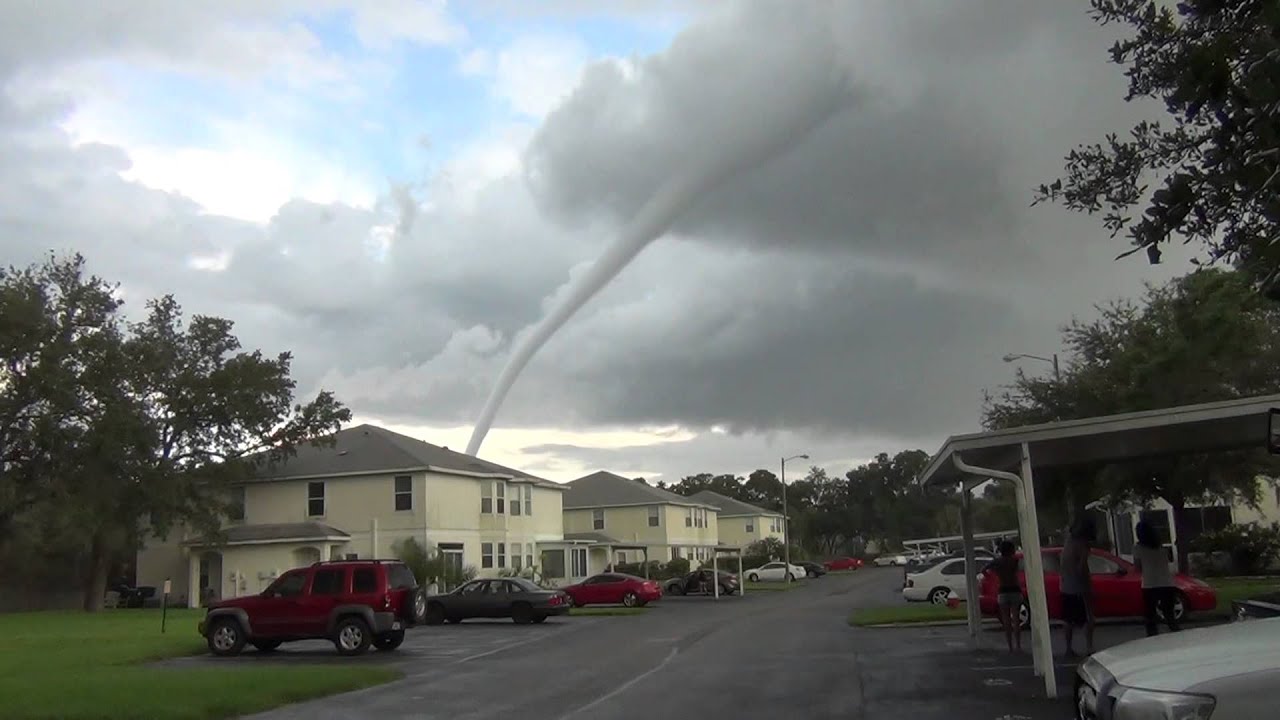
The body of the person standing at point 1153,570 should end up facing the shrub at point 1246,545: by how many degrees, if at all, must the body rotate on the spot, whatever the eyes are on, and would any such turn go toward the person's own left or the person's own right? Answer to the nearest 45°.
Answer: approximately 45° to the person's own right

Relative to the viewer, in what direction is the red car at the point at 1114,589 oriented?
to the viewer's right

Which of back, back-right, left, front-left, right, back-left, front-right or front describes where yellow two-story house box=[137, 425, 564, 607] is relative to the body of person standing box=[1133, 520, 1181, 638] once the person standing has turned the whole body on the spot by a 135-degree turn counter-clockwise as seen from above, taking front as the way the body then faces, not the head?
back-right

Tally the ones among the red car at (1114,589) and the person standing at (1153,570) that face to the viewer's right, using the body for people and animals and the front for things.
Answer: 1

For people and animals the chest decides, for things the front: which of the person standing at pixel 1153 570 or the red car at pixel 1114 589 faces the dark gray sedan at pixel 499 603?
the person standing

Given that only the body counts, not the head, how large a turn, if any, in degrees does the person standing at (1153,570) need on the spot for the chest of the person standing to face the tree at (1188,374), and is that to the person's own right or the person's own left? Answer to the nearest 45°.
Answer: approximately 45° to the person's own right

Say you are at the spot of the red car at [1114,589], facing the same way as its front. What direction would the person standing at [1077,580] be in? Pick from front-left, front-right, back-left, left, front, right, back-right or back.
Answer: right

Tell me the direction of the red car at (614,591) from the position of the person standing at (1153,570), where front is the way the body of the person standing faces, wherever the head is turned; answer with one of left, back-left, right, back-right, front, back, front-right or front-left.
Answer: front

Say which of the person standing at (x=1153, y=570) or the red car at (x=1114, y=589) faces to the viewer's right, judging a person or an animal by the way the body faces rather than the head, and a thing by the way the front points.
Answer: the red car

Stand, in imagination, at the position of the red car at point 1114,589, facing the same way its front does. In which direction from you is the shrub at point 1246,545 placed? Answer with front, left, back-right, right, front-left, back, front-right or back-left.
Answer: left

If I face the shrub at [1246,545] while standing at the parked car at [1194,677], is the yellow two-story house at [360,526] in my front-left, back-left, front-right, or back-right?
front-left

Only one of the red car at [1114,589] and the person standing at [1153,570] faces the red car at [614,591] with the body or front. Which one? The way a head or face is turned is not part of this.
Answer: the person standing

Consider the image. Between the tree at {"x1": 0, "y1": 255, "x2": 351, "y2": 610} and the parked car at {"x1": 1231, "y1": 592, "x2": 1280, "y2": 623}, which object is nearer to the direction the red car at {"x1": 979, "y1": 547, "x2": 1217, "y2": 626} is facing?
the parked car

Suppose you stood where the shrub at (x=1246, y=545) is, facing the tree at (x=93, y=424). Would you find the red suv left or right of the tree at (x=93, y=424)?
left

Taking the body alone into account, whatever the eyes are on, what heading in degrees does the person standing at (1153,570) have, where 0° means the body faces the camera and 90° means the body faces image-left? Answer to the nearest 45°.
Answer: approximately 135°
